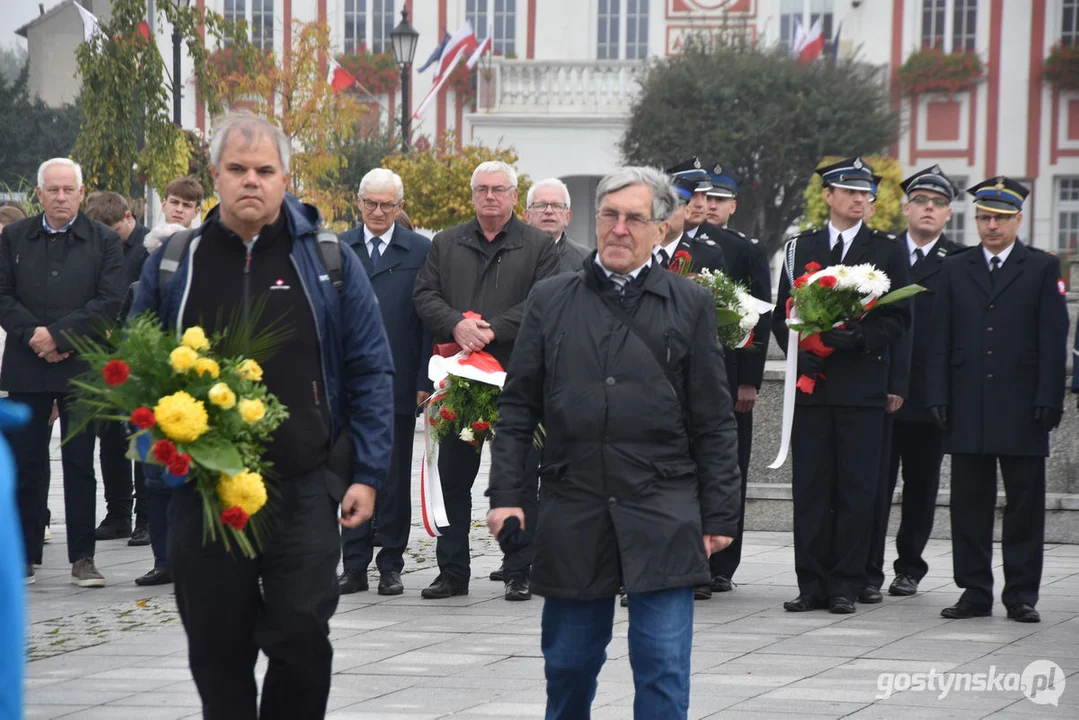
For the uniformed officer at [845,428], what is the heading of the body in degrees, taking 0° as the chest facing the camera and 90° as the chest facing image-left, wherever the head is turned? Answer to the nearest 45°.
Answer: approximately 0°

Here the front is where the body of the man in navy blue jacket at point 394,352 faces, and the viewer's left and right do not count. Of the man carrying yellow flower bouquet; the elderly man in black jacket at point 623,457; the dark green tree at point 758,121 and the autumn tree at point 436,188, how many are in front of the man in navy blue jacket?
2

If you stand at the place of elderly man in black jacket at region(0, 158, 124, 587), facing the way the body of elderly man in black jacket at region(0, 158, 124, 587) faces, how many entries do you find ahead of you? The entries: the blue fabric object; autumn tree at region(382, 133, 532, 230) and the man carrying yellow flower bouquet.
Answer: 2

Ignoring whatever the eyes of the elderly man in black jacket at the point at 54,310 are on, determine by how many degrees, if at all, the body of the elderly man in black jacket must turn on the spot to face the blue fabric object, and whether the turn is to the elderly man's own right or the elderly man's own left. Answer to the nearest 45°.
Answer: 0° — they already face it

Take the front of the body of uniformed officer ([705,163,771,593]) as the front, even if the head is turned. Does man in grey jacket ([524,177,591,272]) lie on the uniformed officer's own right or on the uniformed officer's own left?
on the uniformed officer's own right

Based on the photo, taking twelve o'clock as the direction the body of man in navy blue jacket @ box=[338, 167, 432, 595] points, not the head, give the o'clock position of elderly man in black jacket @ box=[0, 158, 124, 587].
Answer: The elderly man in black jacket is roughly at 3 o'clock from the man in navy blue jacket.

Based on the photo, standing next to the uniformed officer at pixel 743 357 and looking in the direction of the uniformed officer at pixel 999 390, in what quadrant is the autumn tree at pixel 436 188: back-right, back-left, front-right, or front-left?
back-left

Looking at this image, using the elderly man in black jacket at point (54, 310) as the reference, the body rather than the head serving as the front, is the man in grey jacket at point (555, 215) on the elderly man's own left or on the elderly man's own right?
on the elderly man's own left

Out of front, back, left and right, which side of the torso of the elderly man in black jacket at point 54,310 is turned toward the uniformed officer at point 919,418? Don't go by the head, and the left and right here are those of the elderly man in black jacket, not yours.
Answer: left
